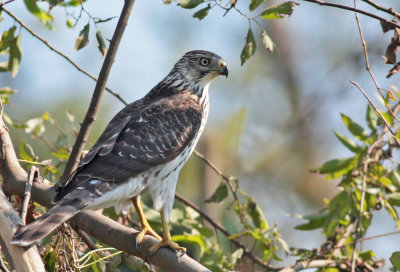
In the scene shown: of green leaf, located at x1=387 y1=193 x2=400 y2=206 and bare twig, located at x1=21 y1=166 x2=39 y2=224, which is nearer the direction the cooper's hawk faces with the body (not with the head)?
the green leaf

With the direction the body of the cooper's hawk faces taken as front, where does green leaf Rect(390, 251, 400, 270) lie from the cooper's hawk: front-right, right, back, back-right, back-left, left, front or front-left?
front-right

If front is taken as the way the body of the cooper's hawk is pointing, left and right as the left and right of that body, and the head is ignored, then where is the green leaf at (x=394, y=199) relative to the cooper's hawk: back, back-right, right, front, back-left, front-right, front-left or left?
front

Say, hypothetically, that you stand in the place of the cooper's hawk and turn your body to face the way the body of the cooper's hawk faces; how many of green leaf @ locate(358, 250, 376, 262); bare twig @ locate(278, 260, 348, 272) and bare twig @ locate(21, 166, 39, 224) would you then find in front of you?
2

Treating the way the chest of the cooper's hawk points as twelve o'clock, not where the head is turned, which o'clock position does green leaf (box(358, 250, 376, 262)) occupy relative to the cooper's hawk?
The green leaf is roughly at 12 o'clock from the cooper's hawk.

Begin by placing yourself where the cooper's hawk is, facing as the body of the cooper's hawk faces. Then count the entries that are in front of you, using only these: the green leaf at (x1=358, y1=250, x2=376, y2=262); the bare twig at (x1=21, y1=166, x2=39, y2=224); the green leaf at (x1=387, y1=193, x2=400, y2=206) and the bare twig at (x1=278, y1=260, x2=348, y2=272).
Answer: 3

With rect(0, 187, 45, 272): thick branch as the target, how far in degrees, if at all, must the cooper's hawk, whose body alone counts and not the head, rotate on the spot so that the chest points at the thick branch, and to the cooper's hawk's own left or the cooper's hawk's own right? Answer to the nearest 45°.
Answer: approximately 135° to the cooper's hawk's own right

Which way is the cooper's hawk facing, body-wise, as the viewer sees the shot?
to the viewer's right
